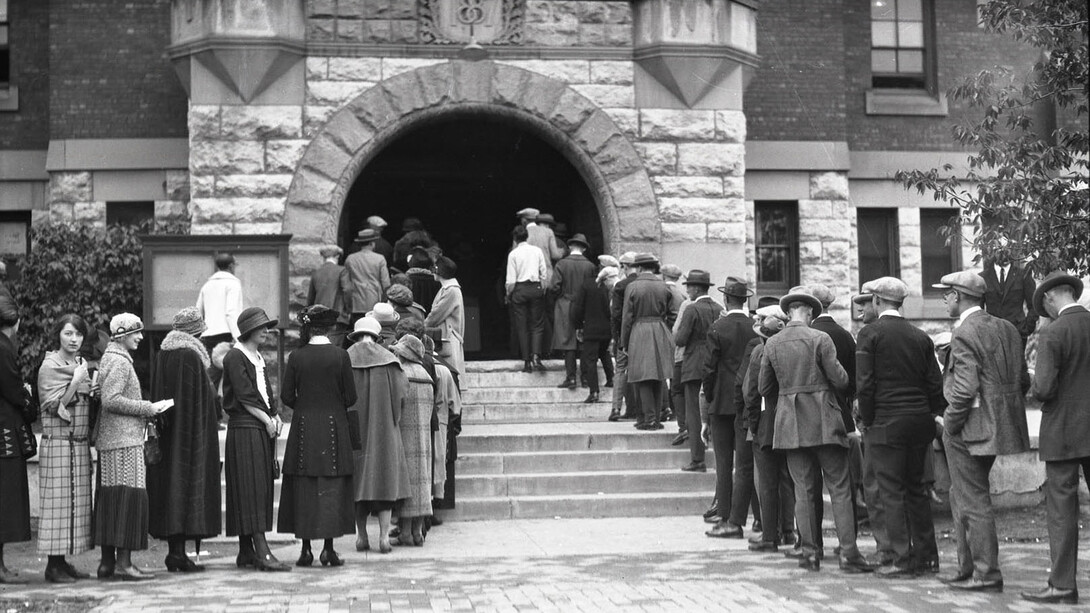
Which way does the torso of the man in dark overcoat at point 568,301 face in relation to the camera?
away from the camera

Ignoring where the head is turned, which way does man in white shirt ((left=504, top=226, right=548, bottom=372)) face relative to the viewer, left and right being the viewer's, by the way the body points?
facing away from the viewer

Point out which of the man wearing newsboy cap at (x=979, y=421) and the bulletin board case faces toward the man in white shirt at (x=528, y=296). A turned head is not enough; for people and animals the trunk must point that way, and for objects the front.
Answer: the man wearing newsboy cap

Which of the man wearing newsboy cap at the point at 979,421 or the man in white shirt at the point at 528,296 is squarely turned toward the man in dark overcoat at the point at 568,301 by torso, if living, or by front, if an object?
the man wearing newsboy cap

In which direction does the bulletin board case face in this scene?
toward the camera

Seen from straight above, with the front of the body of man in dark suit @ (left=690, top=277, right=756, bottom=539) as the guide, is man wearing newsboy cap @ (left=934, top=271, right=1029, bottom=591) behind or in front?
behind

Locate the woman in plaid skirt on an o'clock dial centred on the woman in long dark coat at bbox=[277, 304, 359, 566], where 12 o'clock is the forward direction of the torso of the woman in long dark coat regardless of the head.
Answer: The woman in plaid skirt is roughly at 9 o'clock from the woman in long dark coat.

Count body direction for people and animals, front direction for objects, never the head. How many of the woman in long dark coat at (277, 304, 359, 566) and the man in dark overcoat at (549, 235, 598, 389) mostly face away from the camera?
2

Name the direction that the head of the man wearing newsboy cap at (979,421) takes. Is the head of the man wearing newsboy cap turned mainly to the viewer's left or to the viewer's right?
to the viewer's left

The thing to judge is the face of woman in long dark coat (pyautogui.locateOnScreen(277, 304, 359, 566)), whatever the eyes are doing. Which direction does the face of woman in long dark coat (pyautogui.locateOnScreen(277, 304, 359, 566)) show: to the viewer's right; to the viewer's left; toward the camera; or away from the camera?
away from the camera

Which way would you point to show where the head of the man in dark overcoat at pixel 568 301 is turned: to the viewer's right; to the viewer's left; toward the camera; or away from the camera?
away from the camera

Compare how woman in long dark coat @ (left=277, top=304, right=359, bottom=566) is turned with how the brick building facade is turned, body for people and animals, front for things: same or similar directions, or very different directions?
very different directions

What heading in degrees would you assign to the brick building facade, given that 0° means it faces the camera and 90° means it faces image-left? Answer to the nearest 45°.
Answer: approximately 0°

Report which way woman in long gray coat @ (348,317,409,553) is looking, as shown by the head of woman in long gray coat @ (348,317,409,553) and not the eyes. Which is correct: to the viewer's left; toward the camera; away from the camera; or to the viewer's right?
away from the camera

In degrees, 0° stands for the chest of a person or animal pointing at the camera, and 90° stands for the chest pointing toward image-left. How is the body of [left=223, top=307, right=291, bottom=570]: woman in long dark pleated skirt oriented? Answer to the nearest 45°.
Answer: approximately 270°
